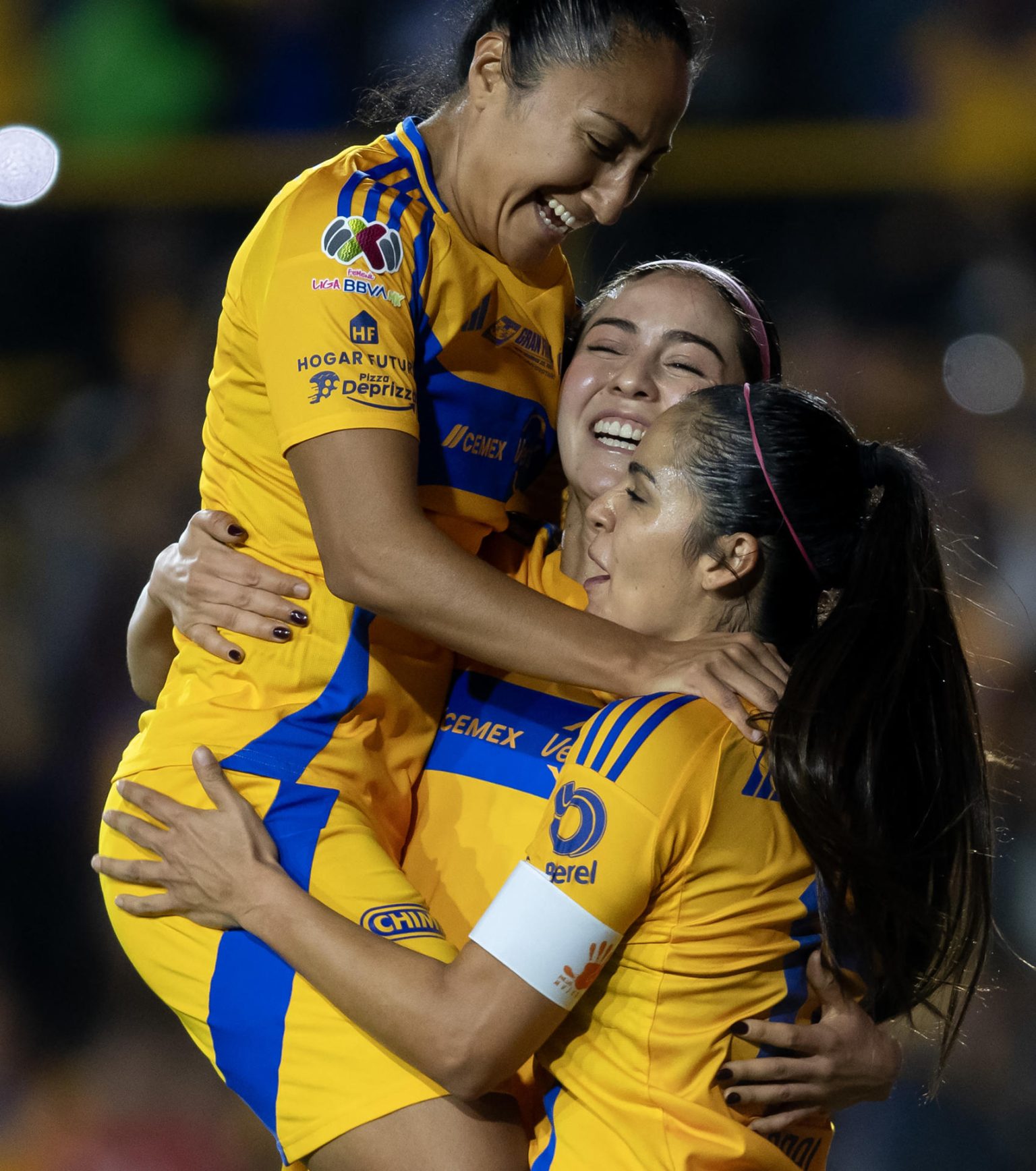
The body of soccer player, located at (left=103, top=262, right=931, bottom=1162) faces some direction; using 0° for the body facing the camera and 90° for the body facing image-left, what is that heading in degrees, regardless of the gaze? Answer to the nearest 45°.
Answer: approximately 0°

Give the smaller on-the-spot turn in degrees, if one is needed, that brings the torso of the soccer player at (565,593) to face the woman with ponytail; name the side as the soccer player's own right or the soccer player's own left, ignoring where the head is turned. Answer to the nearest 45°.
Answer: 0° — they already face them

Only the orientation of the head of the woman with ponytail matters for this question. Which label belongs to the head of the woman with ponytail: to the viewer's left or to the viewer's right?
to the viewer's left
